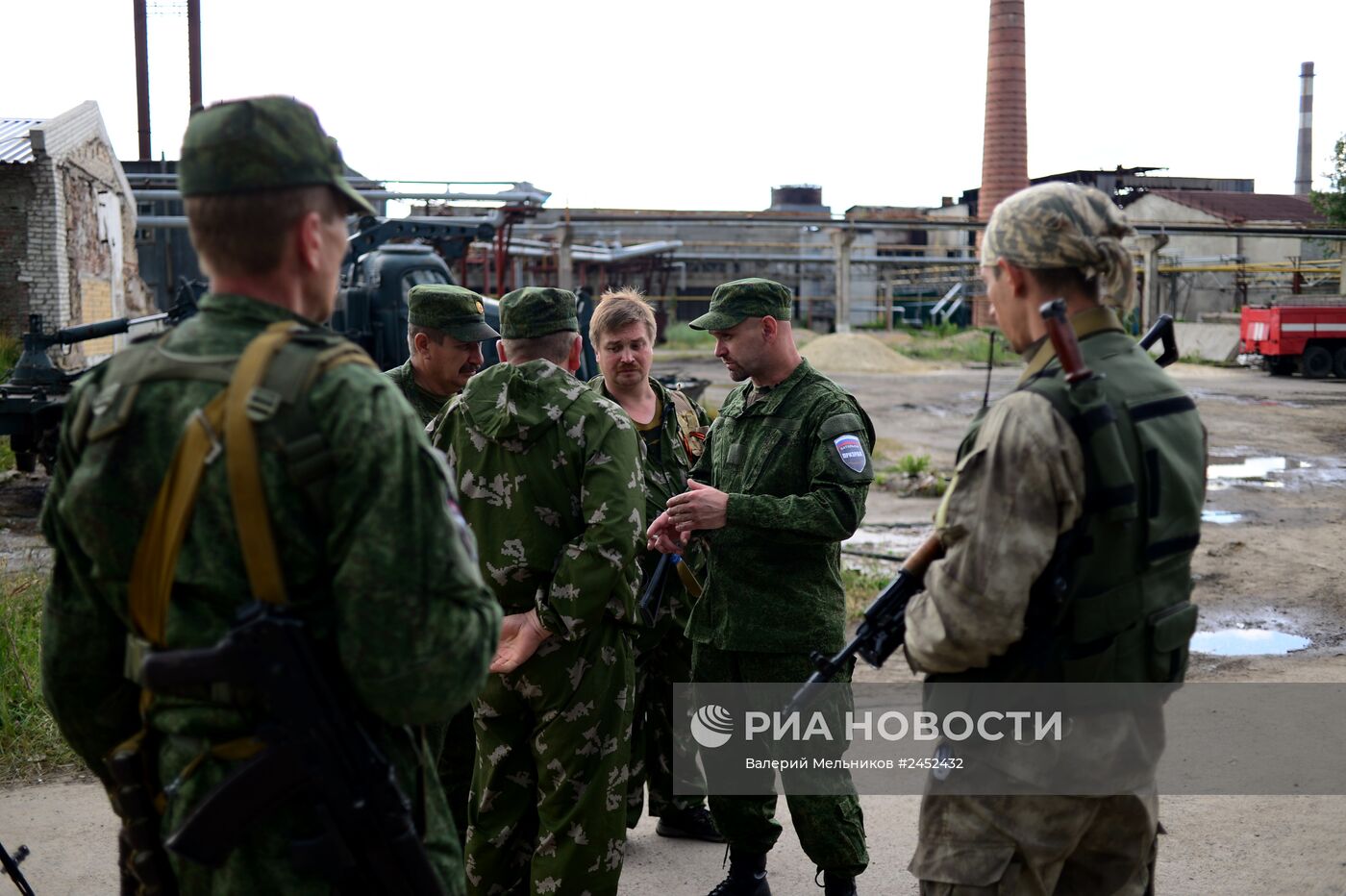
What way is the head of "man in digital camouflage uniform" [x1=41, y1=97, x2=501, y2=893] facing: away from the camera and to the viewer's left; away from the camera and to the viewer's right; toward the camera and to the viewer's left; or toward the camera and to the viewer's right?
away from the camera and to the viewer's right

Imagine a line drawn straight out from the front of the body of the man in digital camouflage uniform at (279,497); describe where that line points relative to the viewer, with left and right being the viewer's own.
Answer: facing away from the viewer and to the right of the viewer

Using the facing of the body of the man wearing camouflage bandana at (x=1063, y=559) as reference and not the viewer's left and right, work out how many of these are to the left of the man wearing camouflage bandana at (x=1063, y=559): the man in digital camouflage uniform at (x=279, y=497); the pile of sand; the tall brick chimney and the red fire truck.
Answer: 1

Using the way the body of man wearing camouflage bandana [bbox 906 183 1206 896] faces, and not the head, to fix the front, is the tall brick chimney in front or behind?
in front

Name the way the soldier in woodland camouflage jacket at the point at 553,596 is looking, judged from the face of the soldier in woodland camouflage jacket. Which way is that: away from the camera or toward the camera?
away from the camera

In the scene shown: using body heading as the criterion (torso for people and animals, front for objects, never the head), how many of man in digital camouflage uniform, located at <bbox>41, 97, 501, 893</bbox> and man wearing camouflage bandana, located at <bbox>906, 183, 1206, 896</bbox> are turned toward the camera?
0

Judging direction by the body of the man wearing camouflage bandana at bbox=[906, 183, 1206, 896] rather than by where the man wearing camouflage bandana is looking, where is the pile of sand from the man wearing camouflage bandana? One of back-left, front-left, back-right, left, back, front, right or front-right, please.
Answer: front-right

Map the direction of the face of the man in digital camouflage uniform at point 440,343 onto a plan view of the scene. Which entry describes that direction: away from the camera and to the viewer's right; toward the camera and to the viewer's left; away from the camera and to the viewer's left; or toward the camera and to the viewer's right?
toward the camera and to the viewer's right

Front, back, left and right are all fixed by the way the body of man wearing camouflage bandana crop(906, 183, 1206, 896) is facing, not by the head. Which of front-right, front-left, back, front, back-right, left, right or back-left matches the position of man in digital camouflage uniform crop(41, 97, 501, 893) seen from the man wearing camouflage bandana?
left

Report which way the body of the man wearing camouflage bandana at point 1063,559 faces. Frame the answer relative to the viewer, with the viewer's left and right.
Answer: facing away from the viewer and to the left of the viewer

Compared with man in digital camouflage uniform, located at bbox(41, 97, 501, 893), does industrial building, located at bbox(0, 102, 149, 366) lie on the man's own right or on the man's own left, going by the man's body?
on the man's own left
